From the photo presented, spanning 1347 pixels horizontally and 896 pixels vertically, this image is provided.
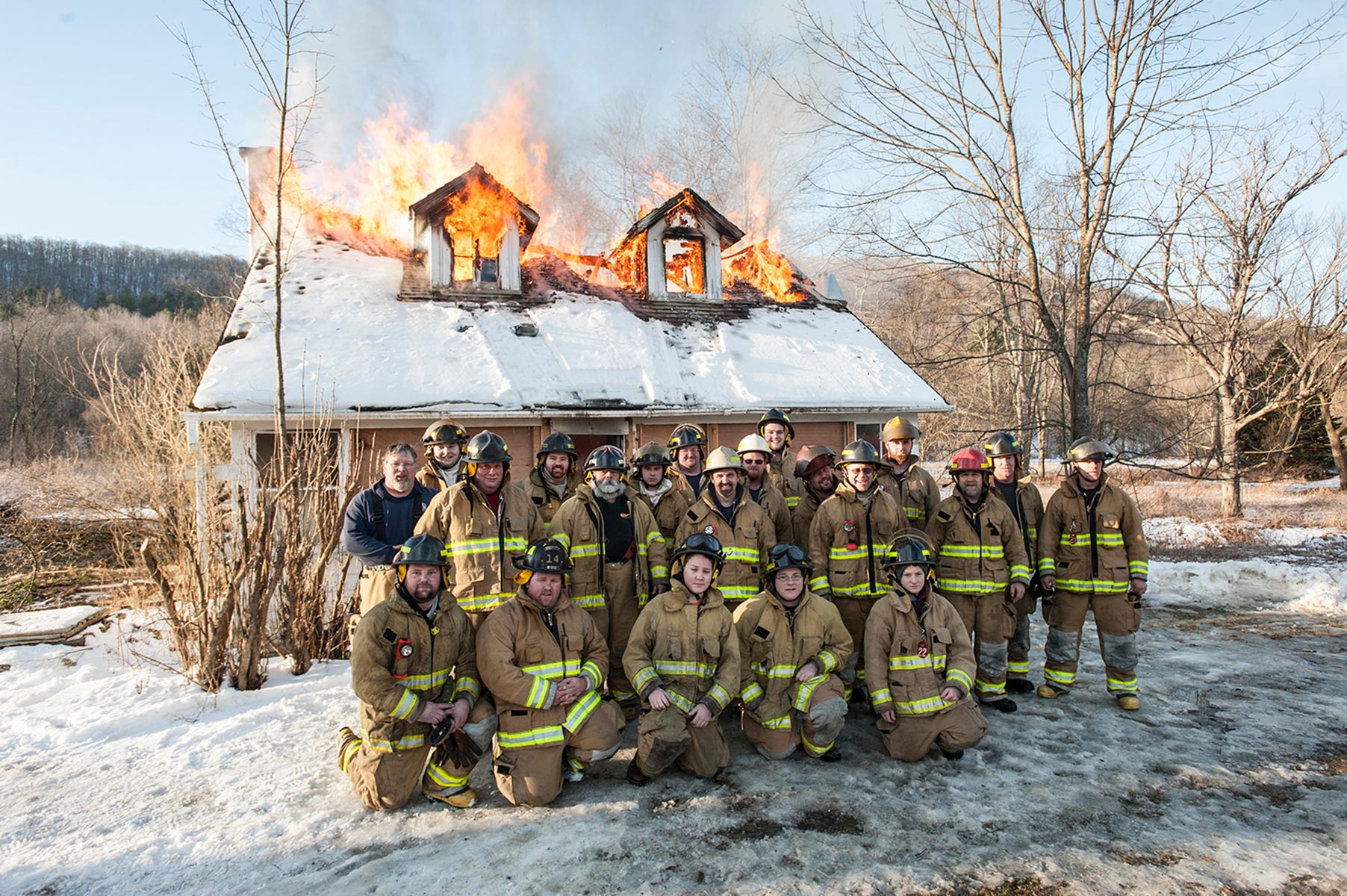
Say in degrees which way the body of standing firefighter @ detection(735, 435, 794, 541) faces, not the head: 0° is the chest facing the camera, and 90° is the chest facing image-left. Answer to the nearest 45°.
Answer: approximately 0°

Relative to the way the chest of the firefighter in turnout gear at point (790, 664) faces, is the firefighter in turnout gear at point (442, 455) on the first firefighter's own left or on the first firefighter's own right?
on the first firefighter's own right

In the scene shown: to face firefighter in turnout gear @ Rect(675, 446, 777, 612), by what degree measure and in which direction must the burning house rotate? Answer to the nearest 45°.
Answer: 0° — it already faces them

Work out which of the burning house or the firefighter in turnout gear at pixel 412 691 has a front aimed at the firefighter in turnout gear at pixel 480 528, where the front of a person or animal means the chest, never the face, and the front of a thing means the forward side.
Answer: the burning house

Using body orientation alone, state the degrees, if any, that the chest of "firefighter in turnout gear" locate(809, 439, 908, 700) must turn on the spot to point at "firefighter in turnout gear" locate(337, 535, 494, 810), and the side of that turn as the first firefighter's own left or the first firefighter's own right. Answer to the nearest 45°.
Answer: approximately 45° to the first firefighter's own right

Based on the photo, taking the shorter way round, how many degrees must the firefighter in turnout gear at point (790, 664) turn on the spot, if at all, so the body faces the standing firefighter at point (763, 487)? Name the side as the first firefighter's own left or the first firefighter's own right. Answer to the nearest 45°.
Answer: approximately 180°

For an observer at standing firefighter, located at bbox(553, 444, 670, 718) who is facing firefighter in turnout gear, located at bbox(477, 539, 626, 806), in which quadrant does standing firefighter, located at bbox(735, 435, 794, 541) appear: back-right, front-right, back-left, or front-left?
back-left
